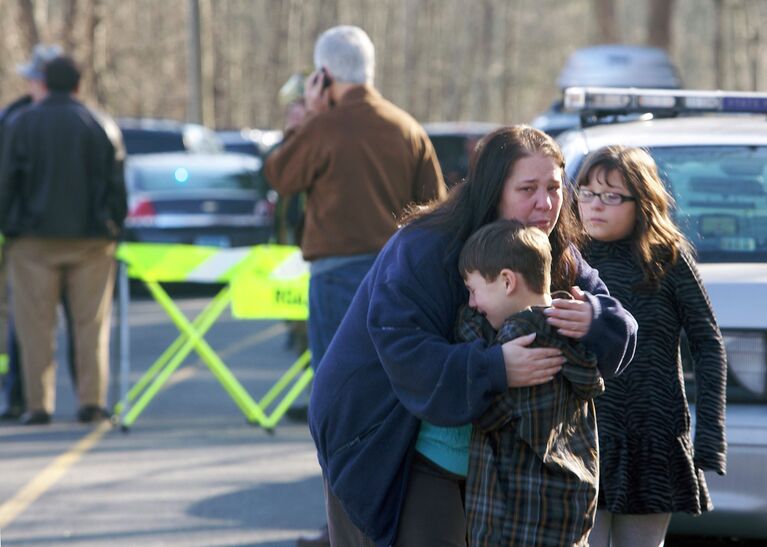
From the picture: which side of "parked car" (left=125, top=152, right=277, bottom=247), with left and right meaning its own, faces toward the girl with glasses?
back

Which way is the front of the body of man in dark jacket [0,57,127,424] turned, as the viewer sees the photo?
away from the camera

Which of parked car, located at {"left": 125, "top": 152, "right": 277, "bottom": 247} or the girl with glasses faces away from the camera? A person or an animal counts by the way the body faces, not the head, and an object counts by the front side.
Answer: the parked car

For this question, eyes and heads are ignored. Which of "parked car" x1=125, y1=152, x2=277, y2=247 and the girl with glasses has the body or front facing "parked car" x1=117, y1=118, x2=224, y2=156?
"parked car" x1=125, y1=152, x2=277, y2=247

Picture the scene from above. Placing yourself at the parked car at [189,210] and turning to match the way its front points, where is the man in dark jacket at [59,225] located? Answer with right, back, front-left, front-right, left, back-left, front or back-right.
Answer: back

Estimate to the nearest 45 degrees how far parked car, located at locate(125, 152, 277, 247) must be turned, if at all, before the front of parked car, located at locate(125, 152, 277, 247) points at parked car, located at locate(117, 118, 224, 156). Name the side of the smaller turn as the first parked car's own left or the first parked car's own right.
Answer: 0° — it already faces it

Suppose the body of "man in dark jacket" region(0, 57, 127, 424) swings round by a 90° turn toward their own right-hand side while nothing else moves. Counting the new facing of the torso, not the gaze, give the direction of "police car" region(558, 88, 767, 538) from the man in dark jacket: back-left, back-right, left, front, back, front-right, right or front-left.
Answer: front-right

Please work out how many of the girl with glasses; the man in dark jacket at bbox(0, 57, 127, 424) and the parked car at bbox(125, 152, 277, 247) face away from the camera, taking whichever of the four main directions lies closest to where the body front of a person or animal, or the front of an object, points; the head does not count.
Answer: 2

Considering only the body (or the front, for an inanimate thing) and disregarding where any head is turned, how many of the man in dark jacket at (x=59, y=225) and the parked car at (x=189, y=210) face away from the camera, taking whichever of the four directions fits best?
2

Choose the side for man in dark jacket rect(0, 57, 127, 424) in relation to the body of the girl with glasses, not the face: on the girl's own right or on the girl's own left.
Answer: on the girl's own right

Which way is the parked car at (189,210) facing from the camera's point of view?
away from the camera

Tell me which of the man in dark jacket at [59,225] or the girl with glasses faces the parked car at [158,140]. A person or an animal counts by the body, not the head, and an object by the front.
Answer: the man in dark jacket

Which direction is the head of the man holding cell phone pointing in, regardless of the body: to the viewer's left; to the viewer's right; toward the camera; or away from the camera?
away from the camera
